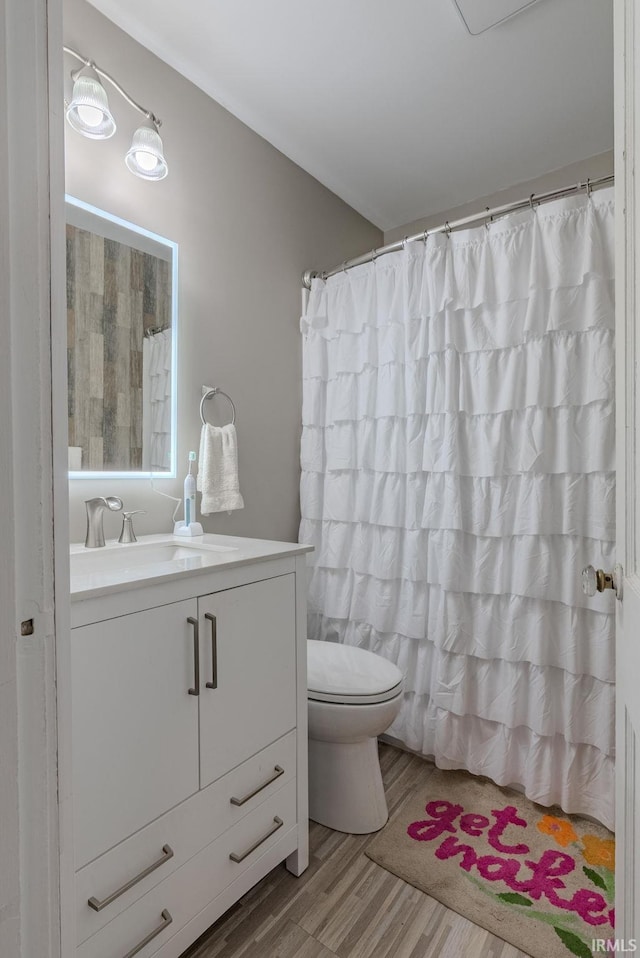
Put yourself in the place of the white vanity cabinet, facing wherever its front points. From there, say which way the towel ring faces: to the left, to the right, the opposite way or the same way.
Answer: the same way

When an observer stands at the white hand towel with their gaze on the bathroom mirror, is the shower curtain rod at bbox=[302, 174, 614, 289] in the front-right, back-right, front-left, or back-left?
back-left

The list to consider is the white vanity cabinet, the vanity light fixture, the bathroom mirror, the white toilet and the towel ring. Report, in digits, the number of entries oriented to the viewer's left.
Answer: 0

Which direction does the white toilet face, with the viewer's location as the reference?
facing the viewer and to the right of the viewer

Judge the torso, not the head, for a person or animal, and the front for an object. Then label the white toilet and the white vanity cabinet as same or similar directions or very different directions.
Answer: same or similar directions

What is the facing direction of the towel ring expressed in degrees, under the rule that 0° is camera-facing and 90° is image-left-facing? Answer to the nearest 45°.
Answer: approximately 315°

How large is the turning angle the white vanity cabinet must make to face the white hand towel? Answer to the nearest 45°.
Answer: approximately 135° to its left

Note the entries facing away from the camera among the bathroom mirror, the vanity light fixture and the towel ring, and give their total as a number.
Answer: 0

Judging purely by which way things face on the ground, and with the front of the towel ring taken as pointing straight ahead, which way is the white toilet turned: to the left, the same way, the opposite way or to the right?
the same way

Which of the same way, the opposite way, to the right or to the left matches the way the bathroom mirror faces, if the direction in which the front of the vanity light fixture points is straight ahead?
the same way
